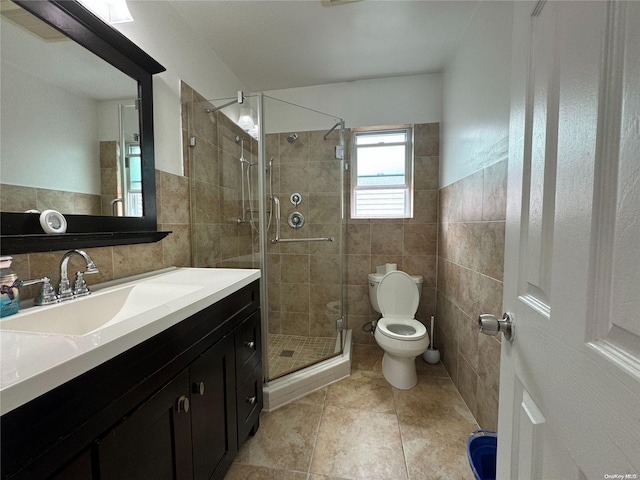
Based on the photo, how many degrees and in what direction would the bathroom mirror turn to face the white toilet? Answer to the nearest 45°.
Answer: approximately 45° to its left

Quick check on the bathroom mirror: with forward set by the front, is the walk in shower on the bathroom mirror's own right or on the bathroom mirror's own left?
on the bathroom mirror's own left

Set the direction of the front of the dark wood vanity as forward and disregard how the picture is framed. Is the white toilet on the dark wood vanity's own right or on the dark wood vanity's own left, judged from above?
on the dark wood vanity's own left

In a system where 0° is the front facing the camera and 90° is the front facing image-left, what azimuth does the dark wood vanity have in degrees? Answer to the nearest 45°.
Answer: approximately 315°

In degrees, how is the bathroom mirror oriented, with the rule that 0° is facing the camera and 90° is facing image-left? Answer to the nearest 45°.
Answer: approximately 315°

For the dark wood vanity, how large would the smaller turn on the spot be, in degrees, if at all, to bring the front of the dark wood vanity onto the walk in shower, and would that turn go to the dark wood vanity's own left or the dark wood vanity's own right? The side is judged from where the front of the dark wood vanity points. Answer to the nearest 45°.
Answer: approximately 90° to the dark wood vanity's own left

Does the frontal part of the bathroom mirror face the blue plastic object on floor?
yes
